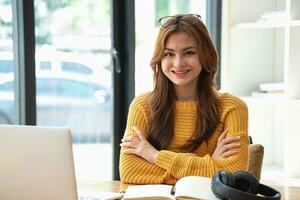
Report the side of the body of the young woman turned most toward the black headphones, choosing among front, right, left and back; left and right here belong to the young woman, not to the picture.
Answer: front

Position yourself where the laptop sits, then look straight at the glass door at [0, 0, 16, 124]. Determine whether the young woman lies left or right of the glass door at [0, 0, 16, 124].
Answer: right

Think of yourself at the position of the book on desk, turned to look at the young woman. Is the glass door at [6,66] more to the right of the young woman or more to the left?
left

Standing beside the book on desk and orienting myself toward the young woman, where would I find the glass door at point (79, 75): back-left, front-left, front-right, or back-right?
front-left

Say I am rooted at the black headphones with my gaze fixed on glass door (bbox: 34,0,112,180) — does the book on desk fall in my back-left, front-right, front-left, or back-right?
front-left

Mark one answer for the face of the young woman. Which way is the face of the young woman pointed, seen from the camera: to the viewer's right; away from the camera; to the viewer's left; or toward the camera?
toward the camera

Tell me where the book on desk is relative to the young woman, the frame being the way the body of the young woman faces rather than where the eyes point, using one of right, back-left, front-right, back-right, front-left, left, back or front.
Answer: front

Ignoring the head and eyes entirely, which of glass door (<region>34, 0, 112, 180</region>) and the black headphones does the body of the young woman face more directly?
the black headphones

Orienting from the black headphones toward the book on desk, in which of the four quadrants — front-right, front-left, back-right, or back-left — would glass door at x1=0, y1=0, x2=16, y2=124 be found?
front-right

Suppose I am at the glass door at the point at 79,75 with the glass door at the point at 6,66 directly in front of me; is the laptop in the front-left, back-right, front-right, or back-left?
front-left

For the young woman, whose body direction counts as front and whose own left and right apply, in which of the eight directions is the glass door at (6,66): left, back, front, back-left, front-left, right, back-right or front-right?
back-right

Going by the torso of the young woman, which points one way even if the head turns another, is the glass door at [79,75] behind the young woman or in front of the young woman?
behind

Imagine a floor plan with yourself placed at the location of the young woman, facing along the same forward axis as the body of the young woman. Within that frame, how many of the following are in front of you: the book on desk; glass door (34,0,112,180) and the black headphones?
2

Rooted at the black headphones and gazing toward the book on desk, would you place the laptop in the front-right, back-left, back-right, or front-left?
front-left

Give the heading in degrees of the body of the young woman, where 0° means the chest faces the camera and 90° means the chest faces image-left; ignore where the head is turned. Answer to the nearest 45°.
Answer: approximately 0°

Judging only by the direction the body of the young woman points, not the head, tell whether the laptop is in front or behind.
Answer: in front

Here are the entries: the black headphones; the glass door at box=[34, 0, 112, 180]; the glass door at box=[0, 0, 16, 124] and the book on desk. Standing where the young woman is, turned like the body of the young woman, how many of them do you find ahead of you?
2

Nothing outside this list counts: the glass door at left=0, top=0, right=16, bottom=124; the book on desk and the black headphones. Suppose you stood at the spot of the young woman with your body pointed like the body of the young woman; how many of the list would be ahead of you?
2
